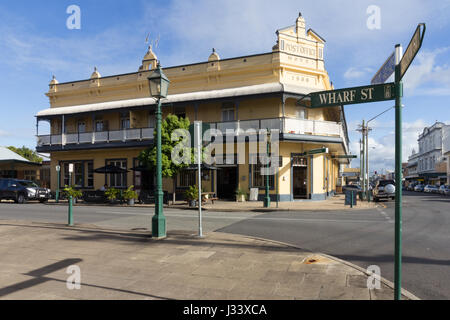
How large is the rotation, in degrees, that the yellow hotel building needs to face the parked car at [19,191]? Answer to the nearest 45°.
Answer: approximately 90° to its right

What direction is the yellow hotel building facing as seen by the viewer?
toward the camera

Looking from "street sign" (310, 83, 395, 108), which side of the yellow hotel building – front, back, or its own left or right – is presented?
front

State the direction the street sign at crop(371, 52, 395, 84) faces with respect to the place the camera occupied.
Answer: facing the viewer and to the left of the viewer

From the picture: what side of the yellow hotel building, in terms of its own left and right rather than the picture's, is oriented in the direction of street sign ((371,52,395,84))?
front

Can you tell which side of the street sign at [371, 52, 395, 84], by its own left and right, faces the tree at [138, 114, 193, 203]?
right

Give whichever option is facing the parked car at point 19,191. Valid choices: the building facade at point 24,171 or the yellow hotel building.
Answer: the building facade

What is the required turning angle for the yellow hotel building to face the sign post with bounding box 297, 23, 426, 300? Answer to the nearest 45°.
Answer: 0° — it already faces it
